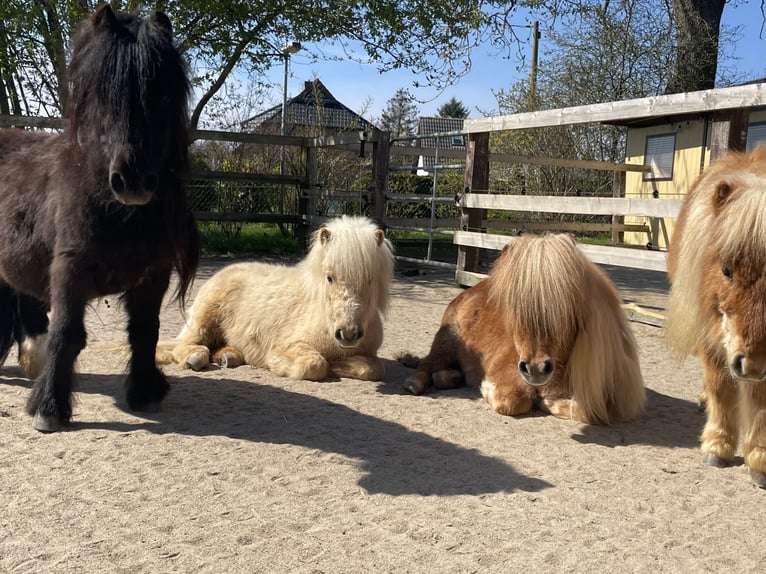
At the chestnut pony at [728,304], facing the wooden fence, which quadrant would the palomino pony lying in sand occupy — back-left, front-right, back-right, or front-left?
front-left

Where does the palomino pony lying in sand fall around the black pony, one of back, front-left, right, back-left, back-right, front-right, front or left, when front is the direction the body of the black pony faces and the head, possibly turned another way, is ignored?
left

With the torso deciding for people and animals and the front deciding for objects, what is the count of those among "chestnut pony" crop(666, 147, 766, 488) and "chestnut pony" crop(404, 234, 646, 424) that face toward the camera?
2

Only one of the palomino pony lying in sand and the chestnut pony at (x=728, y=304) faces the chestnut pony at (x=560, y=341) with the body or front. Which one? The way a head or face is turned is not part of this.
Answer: the palomino pony lying in sand

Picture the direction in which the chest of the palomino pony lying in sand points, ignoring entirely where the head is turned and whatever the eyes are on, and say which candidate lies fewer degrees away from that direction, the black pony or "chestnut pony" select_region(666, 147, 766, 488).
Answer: the chestnut pony

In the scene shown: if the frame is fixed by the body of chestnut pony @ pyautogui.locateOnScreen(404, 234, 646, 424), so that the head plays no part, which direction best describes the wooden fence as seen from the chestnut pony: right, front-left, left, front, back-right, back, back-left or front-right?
back

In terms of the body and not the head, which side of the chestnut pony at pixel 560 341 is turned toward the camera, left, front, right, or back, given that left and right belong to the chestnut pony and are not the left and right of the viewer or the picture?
front

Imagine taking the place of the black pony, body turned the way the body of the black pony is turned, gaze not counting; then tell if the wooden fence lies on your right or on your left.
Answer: on your left

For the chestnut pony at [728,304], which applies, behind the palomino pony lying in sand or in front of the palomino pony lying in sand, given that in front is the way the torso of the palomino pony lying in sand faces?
in front

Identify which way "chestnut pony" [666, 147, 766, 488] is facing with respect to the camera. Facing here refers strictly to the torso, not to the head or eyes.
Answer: toward the camera

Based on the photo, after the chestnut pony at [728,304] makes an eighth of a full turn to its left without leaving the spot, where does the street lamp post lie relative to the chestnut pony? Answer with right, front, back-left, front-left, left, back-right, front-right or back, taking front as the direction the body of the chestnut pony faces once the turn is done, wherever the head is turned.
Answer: back

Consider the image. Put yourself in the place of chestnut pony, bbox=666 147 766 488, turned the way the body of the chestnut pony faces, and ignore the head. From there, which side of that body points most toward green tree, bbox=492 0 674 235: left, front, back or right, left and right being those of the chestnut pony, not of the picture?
back

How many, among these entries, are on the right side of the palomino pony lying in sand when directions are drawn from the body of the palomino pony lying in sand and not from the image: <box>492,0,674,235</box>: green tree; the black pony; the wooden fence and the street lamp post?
1

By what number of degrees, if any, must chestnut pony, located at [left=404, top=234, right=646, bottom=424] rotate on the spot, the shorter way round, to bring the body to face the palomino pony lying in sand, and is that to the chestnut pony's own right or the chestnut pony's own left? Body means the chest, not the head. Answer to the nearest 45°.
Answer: approximately 135° to the chestnut pony's own right
